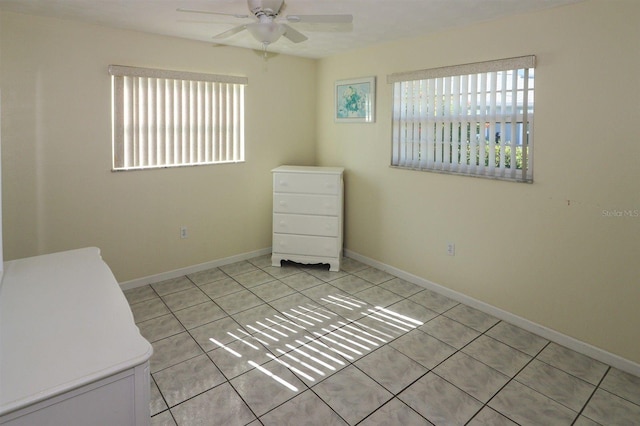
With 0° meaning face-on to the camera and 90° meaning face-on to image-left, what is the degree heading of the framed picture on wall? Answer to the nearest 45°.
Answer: approximately 45°

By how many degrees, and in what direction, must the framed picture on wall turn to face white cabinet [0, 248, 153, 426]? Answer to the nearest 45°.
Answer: approximately 45° to its left

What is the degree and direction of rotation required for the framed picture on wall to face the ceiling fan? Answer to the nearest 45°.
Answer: approximately 45° to its left

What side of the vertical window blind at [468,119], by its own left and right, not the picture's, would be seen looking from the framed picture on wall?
right
